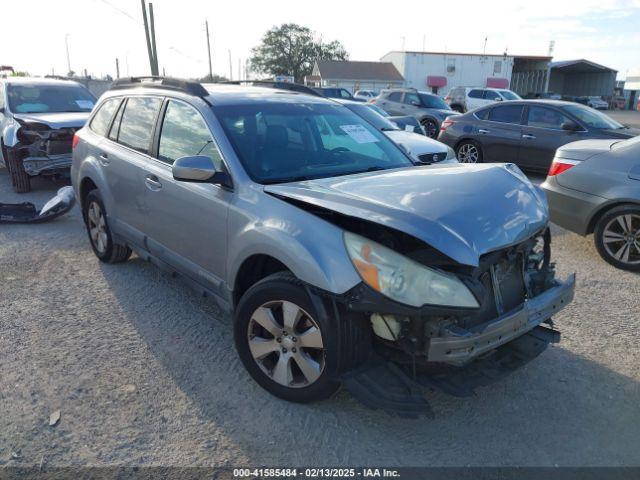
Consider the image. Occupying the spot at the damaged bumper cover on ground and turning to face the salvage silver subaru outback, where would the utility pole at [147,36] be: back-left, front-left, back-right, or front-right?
back-left

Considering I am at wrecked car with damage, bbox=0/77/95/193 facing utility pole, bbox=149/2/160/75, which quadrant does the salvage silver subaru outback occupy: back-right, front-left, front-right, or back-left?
back-right

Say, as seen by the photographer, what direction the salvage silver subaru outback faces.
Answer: facing the viewer and to the right of the viewer

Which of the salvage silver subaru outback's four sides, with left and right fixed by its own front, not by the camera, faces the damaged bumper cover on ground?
back

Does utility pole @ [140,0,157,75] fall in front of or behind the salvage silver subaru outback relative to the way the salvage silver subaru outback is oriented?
behind

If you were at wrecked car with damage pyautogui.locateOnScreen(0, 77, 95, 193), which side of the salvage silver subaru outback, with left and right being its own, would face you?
back

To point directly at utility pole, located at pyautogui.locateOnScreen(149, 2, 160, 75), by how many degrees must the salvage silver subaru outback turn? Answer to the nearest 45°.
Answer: approximately 135° to its left
